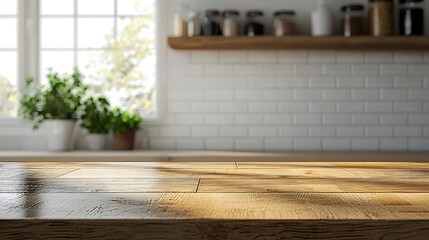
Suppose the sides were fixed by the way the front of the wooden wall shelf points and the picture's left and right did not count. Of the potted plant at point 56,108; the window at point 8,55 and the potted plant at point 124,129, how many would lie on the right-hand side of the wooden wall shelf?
3

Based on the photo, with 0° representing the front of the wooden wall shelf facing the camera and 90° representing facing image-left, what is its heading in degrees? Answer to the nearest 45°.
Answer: approximately 0°

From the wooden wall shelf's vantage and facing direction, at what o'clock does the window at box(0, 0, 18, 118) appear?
The window is roughly at 3 o'clock from the wooden wall shelf.

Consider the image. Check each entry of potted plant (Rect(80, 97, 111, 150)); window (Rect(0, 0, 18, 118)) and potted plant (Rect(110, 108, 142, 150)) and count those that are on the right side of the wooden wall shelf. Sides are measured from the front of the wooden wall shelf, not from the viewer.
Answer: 3

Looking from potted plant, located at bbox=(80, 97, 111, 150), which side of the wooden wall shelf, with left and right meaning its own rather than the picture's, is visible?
right

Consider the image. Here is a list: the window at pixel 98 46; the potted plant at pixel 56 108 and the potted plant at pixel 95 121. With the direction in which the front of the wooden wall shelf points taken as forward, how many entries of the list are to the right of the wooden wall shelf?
3

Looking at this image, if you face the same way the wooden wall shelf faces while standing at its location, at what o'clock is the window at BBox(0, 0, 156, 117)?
The window is roughly at 3 o'clock from the wooden wall shelf.

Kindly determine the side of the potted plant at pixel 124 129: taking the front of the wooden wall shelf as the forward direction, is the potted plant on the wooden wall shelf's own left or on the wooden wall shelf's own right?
on the wooden wall shelf's own right
